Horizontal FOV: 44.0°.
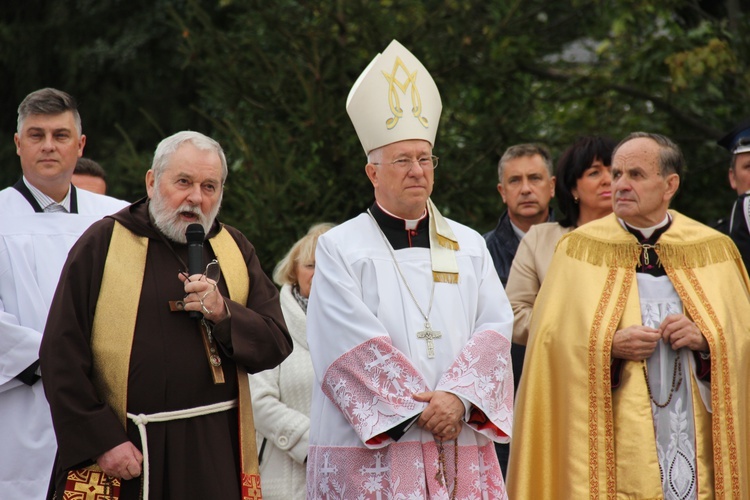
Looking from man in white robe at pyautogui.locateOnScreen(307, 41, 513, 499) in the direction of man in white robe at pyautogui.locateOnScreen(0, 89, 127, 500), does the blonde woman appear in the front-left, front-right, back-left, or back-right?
front-right

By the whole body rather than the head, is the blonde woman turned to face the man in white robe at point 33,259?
no

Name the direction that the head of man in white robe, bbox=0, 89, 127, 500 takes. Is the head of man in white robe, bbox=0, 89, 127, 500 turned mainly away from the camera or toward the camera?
toward the camera

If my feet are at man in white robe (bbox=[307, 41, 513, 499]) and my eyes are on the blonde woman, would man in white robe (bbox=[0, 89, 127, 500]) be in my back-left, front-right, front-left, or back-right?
front-left

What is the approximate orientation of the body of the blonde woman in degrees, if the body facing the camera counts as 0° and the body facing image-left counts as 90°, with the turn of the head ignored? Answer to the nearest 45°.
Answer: approximately 315°

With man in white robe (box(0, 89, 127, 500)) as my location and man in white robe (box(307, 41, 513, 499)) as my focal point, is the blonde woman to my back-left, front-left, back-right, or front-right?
front-left

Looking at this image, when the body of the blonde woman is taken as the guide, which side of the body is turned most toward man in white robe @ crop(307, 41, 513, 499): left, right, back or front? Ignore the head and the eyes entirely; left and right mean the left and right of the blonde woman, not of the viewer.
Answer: front
